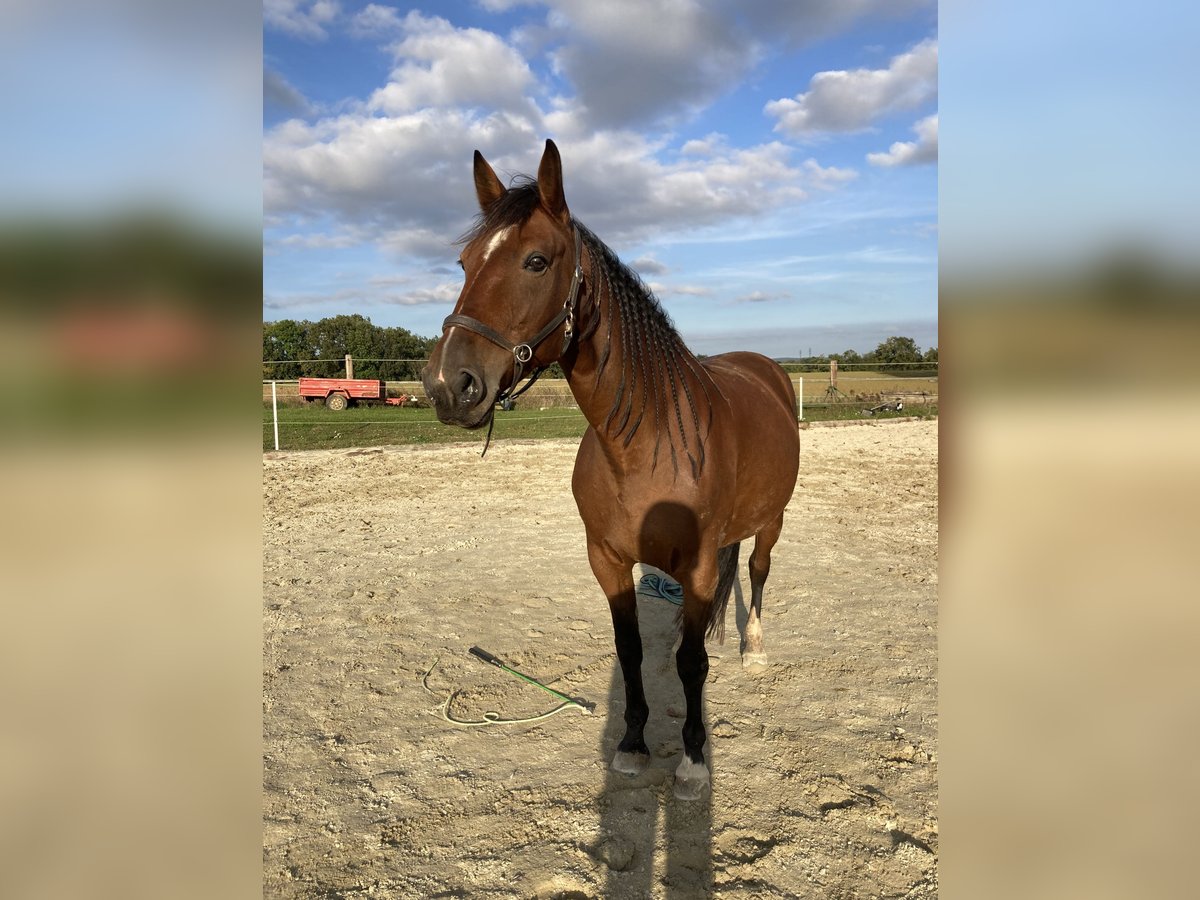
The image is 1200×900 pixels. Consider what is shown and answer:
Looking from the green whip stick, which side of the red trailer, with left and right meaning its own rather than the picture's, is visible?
right

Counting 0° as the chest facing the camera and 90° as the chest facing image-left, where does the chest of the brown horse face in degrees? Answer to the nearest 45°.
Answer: approximately 45°

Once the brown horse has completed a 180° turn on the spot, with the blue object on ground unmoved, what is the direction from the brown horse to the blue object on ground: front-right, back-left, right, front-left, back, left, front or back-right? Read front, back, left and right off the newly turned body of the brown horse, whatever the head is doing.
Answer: front-left

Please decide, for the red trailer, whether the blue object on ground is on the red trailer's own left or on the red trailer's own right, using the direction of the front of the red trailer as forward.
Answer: on the red trailer's own right

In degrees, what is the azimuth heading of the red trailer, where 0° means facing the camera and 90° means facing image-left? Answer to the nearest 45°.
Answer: approximately 270°

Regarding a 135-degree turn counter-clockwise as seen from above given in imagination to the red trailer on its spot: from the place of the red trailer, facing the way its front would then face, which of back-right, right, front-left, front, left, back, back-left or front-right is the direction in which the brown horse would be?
back-left
